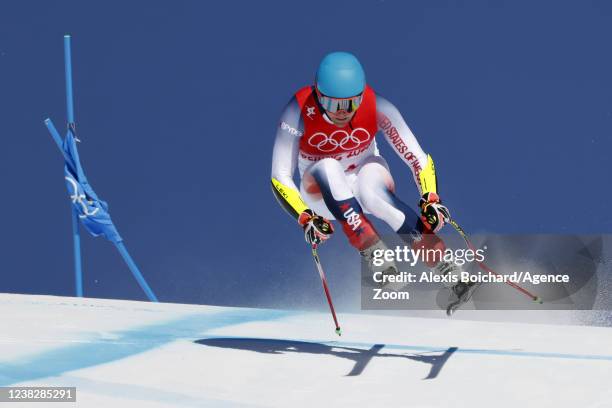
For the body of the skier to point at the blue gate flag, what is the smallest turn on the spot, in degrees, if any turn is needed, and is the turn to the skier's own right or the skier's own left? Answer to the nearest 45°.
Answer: approximately 135° to the skier's own right

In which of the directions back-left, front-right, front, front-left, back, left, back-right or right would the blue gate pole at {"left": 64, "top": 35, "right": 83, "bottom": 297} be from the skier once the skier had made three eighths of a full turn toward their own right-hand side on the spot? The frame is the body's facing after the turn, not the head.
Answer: front

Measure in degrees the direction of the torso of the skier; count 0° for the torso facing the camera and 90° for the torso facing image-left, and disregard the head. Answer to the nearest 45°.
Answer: approximately 0°
